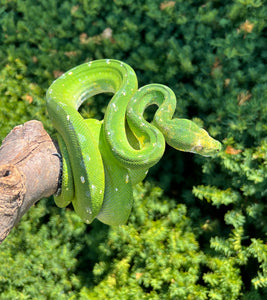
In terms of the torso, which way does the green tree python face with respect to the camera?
to the viewer's right
